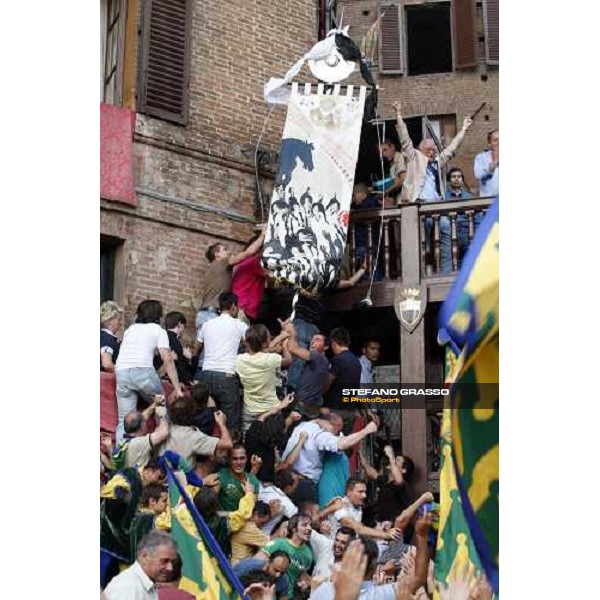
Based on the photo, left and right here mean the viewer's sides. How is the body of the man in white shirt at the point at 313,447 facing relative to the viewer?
facing away from the viewer and to the right of the viewer

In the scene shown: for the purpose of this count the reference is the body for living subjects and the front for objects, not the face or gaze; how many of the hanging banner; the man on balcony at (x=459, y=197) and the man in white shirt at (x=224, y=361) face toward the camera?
2

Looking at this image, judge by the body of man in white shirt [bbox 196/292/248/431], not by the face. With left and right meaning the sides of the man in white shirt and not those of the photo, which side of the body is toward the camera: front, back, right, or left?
back

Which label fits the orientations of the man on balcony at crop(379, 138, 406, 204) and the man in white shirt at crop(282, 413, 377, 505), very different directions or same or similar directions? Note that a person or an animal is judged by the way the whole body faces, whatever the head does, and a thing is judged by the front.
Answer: very different directions

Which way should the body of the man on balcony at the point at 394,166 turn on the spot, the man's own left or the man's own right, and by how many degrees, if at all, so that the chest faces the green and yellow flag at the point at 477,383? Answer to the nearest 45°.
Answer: approximately 45° to the man's own left

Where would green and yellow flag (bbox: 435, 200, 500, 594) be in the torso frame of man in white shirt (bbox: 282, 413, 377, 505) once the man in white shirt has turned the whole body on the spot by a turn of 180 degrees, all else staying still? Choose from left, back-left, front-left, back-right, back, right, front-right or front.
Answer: front-left
